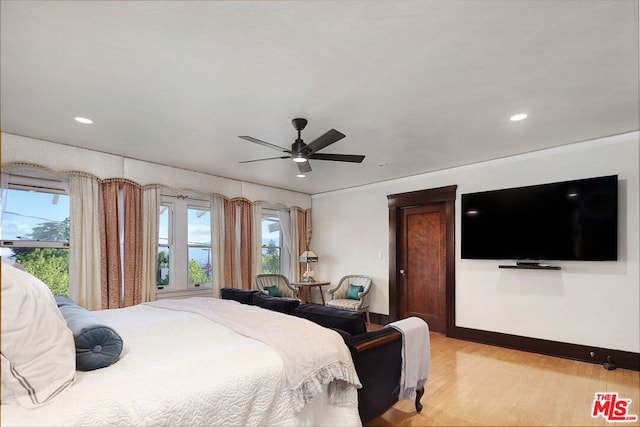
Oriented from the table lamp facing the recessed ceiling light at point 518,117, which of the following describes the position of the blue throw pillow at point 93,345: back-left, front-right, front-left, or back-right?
front-right

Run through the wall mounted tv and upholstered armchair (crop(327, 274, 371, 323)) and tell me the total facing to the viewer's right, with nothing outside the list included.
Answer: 0

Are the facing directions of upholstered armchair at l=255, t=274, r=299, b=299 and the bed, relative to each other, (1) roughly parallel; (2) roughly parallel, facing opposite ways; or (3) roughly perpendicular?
roughly perpendicular

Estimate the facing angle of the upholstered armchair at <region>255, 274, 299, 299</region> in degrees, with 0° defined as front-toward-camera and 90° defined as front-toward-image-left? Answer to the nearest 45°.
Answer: approximately 315°

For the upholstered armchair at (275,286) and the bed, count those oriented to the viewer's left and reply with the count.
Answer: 0

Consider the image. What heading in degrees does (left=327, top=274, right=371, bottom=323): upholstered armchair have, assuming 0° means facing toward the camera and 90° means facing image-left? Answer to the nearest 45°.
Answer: approximately 45°

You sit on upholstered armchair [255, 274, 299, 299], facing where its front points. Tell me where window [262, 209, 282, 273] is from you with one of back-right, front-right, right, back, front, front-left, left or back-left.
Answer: back-left

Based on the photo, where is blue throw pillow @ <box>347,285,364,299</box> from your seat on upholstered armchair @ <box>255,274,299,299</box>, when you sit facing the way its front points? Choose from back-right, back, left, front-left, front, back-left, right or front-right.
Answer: front-left

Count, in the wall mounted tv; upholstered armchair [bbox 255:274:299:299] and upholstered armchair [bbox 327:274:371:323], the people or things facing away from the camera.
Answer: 0

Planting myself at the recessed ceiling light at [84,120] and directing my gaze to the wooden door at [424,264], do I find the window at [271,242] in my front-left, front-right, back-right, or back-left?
front-left

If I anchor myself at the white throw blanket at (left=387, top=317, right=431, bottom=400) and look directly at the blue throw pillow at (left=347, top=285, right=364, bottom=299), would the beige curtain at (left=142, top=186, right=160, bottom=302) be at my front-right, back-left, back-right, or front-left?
front-left

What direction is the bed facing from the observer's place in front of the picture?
facing away from the viewer and to the right of the viewer

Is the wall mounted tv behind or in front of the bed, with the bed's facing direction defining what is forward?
in front
